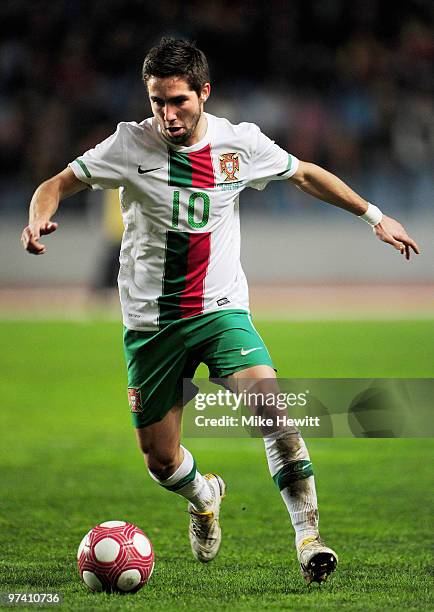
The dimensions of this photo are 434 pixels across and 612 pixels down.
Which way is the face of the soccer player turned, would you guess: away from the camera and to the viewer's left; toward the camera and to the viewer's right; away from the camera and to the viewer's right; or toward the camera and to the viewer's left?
toward the camera and to the viewer's left

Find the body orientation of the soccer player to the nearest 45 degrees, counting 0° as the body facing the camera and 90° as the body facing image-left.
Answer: approximately 0°
